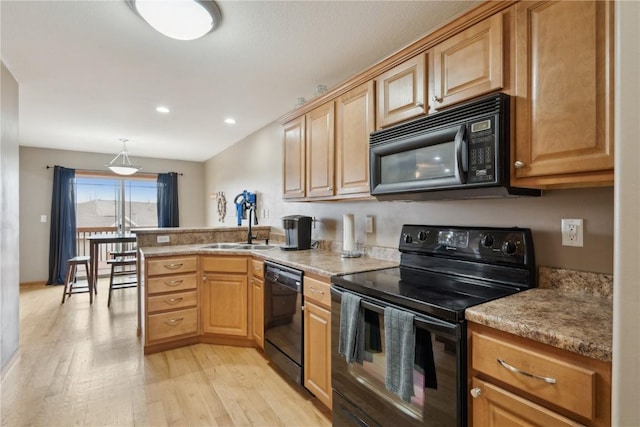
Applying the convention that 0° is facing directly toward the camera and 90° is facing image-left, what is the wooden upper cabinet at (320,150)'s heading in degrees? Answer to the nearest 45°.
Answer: approximately 45°

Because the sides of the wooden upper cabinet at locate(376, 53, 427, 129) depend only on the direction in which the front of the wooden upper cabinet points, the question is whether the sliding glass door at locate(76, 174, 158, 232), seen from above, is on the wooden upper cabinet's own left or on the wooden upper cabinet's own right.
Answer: on the wooden upper cabinet's own right

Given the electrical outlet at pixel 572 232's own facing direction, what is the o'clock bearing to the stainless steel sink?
The stainless steel sink is roughly at 3 o'clock from the electrical outlet.

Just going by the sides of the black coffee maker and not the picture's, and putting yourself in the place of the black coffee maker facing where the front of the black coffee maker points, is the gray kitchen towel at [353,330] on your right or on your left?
on your left

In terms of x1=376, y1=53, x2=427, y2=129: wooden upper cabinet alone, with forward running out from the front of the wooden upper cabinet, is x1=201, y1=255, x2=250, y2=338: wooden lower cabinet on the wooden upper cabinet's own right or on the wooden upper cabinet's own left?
on the wooden upper cabinet's own right

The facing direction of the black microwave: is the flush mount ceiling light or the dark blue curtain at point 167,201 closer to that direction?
the flush mount ceiling light

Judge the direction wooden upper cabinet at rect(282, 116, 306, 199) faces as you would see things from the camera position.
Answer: facing the viewer and to the left of the viewer

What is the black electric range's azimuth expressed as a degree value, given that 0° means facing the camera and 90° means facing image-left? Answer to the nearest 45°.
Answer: approximately 45°

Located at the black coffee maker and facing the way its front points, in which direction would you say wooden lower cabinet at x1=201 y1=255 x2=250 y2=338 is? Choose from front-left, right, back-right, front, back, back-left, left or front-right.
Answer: front-right

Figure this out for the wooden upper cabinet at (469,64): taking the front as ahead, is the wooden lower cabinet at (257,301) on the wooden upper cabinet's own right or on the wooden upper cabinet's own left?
on the wooden upper cabinet's own right
